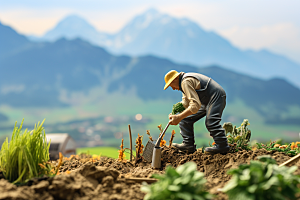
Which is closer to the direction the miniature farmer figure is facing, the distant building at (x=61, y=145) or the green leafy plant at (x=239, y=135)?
the distant building

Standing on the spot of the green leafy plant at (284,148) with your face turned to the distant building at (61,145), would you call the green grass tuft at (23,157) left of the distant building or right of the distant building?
left

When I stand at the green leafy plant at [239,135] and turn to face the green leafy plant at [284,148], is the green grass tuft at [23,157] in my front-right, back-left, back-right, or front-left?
back-right

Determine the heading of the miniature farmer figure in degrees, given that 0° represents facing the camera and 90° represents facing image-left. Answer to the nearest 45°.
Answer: approximately 90°

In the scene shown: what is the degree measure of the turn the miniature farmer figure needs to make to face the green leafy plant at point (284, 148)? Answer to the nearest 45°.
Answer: approximately 135° to its right

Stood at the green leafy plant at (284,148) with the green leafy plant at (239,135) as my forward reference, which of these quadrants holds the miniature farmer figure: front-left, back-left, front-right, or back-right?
front-left

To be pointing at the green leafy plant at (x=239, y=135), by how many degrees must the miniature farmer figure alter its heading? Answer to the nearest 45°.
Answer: approximately 135° to its right

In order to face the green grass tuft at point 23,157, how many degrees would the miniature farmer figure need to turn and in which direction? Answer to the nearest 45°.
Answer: approximately 45° to its left

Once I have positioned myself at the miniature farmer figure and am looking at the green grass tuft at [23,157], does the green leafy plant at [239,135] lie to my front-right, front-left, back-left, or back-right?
back-right

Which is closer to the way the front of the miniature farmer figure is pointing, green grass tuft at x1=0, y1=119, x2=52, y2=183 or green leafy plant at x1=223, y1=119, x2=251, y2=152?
the green grass tuft

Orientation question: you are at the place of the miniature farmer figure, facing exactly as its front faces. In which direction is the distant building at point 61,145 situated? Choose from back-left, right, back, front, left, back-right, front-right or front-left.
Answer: front-right

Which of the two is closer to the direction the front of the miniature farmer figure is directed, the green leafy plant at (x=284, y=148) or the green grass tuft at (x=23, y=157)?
the green grass tuft
